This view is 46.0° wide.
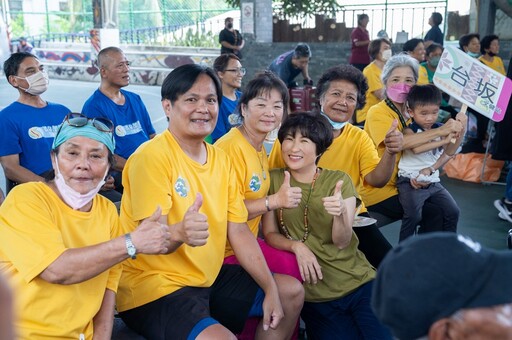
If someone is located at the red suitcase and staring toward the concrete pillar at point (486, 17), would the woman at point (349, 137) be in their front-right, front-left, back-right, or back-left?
back-right

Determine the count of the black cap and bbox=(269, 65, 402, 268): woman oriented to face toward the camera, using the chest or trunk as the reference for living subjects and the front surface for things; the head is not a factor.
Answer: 1

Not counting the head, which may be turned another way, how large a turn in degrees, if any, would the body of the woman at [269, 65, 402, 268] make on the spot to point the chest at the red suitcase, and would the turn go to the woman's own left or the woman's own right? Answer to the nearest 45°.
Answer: approximately 180°

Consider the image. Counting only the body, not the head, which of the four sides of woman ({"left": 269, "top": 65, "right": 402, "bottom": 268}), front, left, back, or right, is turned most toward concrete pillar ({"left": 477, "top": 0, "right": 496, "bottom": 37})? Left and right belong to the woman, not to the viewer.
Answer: back

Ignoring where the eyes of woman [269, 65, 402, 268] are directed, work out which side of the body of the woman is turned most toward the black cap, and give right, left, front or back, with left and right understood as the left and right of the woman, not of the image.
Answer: front

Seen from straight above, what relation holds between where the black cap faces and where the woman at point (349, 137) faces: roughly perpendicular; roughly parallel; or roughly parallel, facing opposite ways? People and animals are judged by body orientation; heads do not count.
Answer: roughly perpendicular

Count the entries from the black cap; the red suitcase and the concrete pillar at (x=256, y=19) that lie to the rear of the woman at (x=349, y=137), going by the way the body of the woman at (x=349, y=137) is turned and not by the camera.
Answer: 2

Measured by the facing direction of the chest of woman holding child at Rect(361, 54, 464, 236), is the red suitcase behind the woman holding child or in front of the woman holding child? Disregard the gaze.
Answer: behind

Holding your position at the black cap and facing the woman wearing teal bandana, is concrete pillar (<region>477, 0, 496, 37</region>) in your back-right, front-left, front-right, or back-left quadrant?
front-right

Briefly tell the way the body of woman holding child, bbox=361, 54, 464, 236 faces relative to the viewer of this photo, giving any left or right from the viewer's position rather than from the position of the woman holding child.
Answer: facing the viewer and to the right of the viewer

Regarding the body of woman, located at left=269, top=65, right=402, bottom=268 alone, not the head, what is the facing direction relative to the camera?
toward the camera
